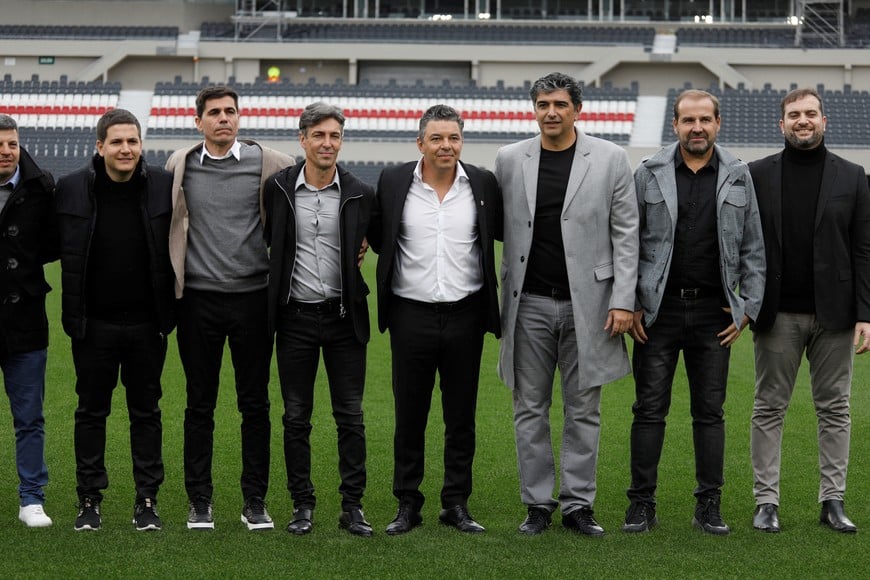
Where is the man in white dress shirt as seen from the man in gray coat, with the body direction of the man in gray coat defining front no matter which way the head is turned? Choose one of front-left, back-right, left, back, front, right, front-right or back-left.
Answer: right

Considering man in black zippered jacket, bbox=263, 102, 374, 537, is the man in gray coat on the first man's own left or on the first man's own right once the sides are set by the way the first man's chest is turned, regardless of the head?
on the first man's own left

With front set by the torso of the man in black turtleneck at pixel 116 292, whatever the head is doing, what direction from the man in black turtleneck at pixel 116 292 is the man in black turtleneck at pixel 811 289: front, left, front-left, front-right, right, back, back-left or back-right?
left

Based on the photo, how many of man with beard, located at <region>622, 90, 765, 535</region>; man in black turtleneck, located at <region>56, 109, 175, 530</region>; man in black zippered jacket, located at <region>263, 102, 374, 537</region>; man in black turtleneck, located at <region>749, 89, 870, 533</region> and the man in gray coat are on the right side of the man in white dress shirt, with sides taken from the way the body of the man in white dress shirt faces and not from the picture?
2

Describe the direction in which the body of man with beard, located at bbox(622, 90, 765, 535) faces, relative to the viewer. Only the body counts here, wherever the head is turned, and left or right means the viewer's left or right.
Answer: facing the viewer

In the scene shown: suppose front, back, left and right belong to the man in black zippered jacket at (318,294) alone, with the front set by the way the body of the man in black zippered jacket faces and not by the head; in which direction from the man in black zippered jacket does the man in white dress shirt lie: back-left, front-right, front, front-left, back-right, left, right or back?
left

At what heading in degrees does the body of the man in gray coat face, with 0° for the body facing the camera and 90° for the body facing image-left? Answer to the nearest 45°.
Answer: approximately 0°

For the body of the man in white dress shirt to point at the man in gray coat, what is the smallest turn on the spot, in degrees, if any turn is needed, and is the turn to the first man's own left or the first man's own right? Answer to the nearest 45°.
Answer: approximately 90° to the first man's own left

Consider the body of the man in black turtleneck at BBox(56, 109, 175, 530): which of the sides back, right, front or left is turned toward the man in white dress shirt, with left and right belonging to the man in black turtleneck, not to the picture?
left

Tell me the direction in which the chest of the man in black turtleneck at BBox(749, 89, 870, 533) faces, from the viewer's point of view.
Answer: toward the camera

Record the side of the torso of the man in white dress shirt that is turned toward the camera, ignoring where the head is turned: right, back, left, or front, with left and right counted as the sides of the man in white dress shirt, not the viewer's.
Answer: front

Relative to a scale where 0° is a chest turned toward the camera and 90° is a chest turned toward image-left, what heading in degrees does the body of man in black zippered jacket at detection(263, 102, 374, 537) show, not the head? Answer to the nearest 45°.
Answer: approximately 0°
